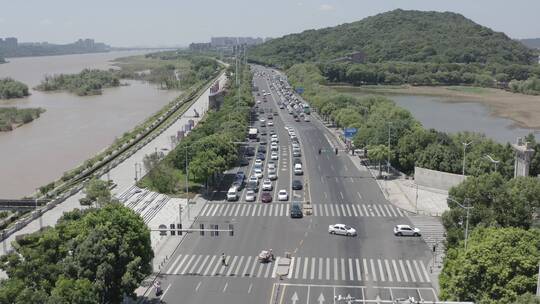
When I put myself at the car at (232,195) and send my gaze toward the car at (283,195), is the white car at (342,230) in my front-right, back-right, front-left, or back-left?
front-right

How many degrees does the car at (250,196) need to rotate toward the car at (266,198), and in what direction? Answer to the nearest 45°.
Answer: approximately 45° to its left

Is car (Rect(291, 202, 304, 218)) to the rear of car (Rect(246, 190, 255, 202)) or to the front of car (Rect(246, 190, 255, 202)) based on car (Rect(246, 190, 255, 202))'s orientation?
to the front

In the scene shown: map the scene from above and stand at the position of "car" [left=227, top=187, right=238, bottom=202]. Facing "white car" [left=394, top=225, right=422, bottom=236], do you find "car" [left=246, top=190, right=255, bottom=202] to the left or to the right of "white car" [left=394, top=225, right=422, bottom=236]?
left

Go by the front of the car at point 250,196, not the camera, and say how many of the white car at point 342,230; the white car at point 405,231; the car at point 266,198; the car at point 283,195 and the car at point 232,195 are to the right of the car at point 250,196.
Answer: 1

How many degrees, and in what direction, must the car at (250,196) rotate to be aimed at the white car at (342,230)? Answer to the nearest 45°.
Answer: approximately 45° to its left

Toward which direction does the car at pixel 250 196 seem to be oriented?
toward the camera

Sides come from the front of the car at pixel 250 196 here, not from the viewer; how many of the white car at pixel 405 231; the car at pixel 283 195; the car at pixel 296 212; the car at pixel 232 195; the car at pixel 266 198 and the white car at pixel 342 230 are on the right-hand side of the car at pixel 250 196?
1

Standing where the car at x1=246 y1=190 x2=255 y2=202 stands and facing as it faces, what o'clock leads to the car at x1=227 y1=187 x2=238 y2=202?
the car at x1=227 y1=187 x2=238 y2=202 is roughly at 3 o'clock from the car at x1=246 y1=190 x2=255 y2=202.

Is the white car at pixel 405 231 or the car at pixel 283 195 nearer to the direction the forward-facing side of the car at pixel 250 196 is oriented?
the white car

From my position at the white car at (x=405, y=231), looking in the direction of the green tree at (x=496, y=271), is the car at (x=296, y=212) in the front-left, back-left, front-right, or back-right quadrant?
back-right

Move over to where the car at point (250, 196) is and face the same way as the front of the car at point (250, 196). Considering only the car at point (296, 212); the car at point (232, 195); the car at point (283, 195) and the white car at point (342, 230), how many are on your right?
1

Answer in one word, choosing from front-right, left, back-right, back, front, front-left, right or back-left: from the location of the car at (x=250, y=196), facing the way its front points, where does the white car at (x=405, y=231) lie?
front-left
